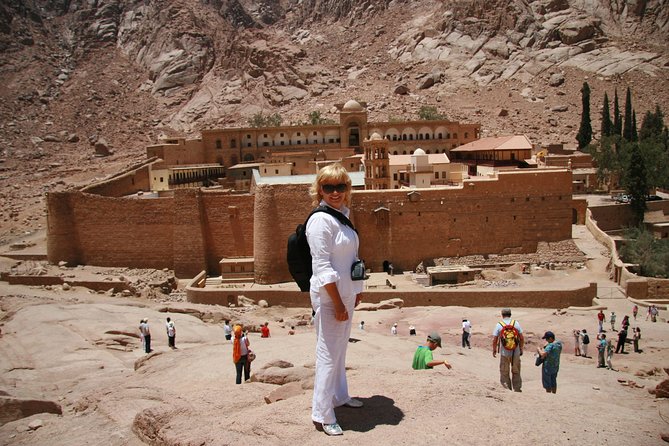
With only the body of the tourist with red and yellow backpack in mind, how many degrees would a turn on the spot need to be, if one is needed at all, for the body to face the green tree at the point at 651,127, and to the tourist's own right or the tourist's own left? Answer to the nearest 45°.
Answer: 0° — they already face it

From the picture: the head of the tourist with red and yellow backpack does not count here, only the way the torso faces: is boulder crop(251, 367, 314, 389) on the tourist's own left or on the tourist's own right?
on the tourist's own left

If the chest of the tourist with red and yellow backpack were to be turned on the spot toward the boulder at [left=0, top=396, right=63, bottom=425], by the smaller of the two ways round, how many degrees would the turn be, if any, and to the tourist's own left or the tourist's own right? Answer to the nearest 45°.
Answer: approximately 90° to the tourist's own left

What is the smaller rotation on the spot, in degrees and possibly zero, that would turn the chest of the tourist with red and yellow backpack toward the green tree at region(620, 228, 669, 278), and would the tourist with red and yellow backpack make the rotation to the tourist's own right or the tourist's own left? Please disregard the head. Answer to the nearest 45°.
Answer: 0° — they already face it

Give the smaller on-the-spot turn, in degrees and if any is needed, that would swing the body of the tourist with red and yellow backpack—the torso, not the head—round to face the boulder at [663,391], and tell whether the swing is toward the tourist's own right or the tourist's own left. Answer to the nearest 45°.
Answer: approximately 90° to the tourist's own right

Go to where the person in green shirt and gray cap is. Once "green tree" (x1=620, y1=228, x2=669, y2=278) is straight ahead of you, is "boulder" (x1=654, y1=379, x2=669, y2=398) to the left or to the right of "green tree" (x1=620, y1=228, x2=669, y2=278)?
right

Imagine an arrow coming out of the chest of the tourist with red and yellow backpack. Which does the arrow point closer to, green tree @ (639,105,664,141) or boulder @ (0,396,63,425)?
the green tree

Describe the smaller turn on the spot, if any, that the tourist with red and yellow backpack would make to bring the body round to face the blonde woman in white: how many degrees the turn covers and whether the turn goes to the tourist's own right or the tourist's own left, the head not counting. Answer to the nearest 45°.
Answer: approximately 135° to the tourist's own left

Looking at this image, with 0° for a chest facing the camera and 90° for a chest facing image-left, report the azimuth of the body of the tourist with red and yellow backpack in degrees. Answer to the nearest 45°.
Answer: approximately 180°
